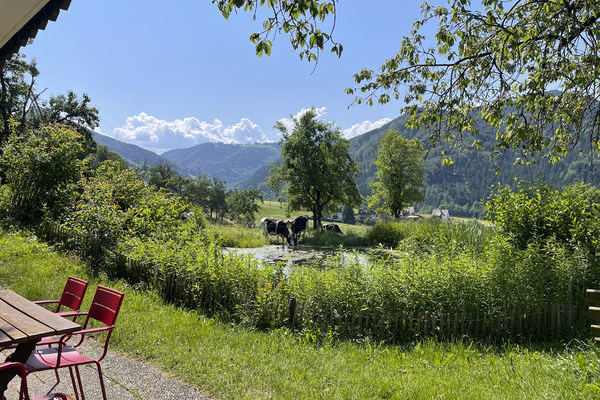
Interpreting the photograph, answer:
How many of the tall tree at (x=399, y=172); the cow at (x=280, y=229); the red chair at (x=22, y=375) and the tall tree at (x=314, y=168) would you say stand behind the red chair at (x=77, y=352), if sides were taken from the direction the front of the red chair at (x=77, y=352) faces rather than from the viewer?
3

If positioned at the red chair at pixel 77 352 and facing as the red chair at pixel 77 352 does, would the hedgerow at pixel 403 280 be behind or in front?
behind

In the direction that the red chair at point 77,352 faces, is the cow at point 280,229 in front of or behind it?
behind

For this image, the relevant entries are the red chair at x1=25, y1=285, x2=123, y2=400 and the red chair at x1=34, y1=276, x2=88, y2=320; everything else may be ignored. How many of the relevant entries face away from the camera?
0

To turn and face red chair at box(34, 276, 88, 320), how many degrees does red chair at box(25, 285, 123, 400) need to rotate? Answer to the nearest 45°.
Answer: approximately 135° to its right

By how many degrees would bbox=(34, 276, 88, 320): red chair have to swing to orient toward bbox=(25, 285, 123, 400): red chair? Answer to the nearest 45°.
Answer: approximately 45° to its left

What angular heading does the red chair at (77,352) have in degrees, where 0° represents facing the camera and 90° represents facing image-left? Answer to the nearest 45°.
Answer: approximately 45°

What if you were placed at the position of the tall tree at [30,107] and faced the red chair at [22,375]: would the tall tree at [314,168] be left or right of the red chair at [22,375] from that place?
left

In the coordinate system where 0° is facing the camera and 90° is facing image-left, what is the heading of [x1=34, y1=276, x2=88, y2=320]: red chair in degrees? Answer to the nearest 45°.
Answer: approximately 45°

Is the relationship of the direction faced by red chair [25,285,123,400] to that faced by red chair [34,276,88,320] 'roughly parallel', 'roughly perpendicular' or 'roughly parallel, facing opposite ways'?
roughly parallel
